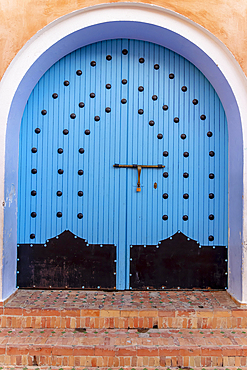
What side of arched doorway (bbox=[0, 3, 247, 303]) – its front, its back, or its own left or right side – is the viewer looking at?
front

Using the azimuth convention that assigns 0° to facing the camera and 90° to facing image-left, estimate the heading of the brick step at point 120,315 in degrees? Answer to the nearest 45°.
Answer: approximately 0°

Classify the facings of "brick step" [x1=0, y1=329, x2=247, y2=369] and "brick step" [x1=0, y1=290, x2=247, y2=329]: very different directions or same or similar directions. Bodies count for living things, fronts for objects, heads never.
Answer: same or similar directions

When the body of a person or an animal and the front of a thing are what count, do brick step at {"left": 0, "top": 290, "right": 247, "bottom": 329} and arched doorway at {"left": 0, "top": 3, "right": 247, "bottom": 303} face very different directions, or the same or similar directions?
same or similar directions

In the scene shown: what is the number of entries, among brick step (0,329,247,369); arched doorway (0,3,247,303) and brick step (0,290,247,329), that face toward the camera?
3

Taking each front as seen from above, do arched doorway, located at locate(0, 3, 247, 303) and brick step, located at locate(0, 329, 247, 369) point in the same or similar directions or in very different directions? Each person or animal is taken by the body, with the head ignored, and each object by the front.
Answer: same or similar directions

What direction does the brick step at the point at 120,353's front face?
toward the camera
